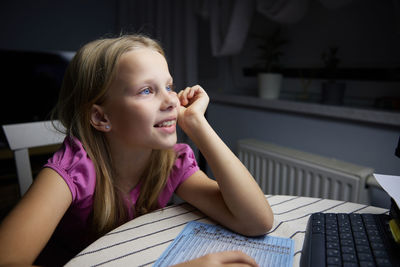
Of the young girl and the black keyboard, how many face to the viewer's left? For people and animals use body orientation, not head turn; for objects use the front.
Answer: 1

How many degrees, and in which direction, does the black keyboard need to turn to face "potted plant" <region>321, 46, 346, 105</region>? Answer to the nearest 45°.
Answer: approximately 90° to its right

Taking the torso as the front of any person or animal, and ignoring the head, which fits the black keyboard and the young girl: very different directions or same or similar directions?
very different directions

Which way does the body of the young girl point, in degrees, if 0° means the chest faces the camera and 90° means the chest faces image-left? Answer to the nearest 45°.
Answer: approximately 315°

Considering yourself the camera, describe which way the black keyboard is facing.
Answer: facing to the left of the viewer

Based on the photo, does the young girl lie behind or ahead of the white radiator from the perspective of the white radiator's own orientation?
ahead

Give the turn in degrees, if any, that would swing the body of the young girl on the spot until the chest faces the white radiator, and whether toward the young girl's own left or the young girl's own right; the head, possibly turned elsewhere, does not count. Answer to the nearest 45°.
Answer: approximately 90° to the young girl's own left

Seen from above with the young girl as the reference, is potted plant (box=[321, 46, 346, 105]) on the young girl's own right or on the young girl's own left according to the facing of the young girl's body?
on the young girl's own left
